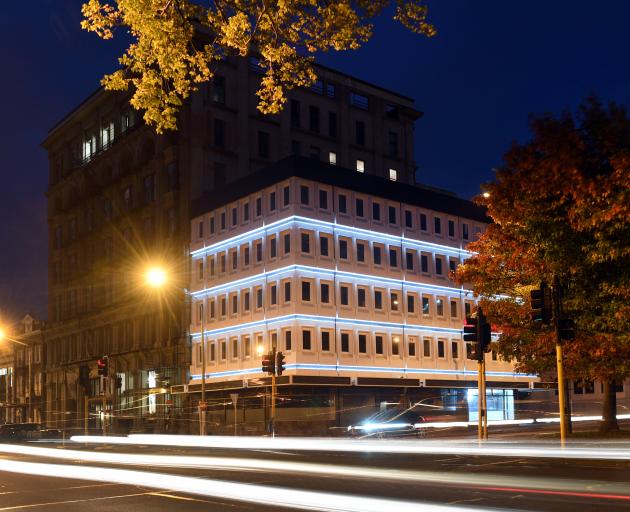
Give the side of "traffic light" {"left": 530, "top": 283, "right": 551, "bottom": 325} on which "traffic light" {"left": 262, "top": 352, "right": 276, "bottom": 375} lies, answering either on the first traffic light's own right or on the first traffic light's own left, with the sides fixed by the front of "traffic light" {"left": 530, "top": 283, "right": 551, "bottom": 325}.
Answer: on the first traffic light's own right

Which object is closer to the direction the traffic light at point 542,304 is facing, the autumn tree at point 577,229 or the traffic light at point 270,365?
the traffic light
